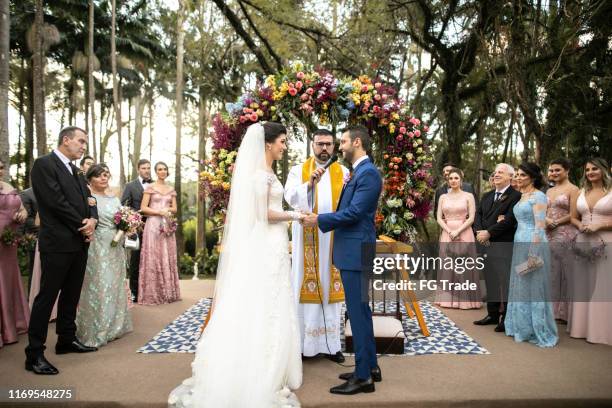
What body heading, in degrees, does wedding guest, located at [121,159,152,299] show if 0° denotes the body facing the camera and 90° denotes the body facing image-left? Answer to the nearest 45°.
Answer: approximately 315°

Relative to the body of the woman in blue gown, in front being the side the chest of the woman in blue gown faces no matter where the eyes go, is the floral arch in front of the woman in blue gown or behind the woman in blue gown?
in front

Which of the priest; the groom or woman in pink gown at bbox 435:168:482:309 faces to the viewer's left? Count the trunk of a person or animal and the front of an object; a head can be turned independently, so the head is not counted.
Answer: the groom

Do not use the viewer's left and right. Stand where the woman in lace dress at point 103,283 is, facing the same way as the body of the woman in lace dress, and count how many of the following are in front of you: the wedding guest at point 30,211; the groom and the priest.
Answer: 2

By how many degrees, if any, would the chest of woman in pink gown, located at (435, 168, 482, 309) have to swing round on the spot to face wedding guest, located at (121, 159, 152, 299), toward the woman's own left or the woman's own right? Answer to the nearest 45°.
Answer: approximately 90° to the woman's own right

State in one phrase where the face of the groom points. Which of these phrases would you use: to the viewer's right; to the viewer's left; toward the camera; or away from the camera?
to the viewer's left

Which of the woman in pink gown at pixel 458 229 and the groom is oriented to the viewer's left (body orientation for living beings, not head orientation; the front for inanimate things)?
the groom

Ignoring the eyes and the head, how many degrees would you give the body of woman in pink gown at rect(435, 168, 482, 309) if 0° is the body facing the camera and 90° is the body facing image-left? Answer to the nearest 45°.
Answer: approximately 0°

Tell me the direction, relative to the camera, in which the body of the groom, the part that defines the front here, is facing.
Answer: to the viewer's left

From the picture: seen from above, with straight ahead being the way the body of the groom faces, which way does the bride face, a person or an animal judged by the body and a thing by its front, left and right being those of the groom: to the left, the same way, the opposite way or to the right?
the opposite way

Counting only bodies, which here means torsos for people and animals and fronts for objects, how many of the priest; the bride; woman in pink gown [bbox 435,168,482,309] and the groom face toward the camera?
2

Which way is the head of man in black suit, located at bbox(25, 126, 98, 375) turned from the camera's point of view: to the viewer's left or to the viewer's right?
to the viewer's right
